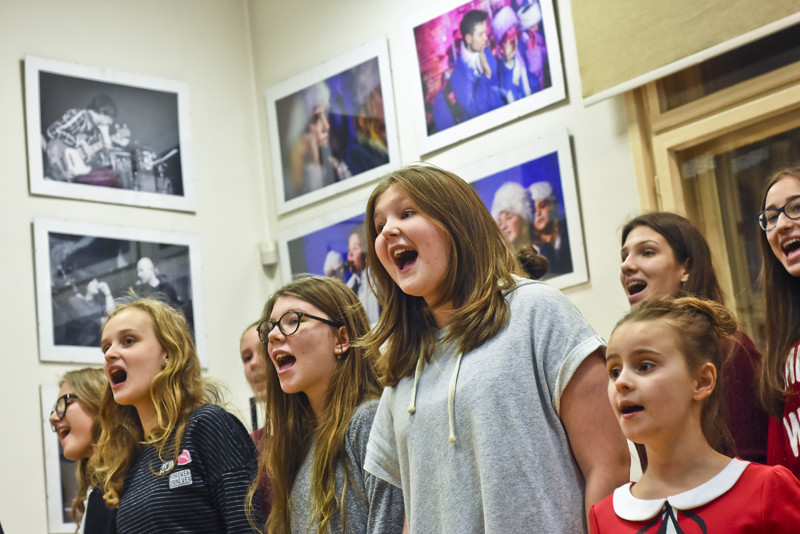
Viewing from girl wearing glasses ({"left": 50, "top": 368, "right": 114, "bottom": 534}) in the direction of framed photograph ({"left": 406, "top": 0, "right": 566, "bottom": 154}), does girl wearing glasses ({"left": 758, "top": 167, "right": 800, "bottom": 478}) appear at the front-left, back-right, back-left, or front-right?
front-right

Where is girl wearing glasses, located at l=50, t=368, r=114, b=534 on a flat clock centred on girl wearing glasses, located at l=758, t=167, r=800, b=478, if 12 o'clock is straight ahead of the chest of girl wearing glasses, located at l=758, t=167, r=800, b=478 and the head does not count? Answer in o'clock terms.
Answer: girl wearing glasses, located at l=50, t=368, r=114, b=534 is roughly at 2 o'clock from girl wearing glasses, located at l=758, t=167, r=800, b=478.

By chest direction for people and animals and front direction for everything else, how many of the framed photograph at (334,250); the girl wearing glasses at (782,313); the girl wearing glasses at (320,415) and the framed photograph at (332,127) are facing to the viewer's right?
0

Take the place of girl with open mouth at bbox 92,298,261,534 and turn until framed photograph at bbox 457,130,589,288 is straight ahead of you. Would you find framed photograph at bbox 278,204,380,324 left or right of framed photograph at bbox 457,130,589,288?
left

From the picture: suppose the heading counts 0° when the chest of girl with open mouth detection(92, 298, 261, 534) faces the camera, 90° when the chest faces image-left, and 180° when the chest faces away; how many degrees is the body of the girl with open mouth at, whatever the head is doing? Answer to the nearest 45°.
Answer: approximately 45°

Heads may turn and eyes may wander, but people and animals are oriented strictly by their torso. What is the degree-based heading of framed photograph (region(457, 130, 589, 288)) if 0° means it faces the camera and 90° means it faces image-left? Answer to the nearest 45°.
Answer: approximately 45°

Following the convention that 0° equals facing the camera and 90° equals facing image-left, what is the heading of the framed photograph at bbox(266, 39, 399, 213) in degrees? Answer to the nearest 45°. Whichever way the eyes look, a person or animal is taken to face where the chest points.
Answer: approximately 45°

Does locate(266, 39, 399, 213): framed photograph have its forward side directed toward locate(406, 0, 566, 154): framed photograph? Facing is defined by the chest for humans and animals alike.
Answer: no

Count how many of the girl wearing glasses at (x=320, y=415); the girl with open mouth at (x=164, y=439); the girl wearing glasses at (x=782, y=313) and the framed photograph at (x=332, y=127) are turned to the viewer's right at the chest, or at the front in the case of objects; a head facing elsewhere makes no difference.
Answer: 0

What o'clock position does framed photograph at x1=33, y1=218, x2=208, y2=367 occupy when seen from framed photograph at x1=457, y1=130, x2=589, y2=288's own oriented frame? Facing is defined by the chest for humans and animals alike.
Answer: framed photograph at x1=33, y1=218, x2=208, y2=367 is roughly at 2 o'clock from framed photograph at x1=457, y1=130, x2=589, y2=288.

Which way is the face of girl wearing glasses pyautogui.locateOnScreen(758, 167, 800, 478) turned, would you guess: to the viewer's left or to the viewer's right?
to the viewer's left

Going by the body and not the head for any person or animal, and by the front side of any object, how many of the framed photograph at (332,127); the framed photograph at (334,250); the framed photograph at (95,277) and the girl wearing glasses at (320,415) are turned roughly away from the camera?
0

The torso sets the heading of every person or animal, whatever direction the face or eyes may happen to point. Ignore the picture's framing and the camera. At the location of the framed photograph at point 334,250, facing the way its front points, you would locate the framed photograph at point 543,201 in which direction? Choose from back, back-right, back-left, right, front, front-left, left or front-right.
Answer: left

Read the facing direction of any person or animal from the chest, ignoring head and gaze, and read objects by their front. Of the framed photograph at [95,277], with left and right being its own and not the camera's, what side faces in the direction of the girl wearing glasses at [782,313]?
front

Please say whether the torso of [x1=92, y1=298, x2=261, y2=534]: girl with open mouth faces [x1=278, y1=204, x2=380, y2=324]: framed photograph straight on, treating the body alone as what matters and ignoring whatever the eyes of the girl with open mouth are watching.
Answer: no

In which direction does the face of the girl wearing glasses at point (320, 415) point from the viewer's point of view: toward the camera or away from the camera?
toward the camera

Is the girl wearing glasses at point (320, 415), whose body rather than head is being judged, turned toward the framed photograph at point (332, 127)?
no

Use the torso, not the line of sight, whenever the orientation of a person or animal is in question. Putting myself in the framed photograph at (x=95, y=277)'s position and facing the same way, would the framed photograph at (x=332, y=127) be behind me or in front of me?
in front

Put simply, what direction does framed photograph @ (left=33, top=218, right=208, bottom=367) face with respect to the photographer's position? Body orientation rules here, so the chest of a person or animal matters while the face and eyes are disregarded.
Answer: facing the viewer and to the right of the viewer
